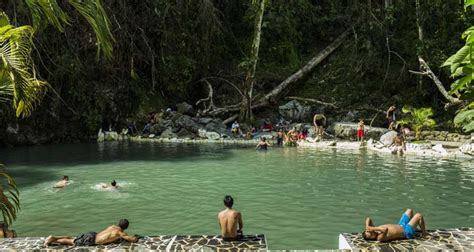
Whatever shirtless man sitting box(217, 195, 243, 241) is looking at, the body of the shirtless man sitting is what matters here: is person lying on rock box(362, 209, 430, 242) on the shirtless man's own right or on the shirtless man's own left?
on the shirtless man's own right

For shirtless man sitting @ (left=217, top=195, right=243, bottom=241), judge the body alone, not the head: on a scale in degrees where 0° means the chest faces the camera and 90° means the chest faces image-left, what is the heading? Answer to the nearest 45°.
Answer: approximately 180°

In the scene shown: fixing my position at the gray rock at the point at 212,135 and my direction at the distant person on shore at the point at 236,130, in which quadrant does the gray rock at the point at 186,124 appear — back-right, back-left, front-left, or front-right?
back-left

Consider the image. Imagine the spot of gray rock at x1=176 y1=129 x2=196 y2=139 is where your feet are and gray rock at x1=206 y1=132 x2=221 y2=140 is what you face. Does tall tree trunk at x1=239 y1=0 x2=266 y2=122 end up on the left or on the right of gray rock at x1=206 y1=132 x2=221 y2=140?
left

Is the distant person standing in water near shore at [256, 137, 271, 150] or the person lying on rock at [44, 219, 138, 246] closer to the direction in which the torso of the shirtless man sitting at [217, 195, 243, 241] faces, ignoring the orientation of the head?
the distant person standing in water near shore

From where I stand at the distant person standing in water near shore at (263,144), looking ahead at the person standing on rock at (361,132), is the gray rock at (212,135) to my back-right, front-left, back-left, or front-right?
back-left

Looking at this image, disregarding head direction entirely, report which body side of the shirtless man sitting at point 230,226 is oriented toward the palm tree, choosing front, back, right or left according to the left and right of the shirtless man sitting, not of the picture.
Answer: left

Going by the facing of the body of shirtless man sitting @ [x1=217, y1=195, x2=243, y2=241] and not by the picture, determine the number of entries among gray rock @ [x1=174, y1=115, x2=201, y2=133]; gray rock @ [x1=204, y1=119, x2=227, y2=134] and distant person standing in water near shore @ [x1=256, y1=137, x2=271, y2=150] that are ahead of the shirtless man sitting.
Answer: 3
